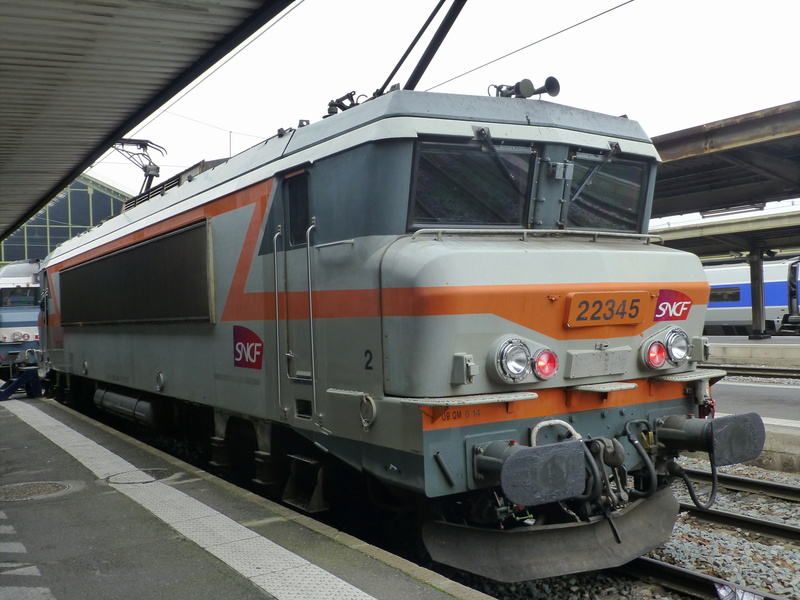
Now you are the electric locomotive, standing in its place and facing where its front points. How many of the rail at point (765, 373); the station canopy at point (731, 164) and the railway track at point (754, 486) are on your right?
0

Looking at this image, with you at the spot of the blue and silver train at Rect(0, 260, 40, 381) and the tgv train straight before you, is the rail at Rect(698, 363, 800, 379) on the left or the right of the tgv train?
right

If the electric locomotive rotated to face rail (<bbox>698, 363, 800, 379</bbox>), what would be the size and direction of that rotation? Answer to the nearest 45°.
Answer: approximately 90° to its left

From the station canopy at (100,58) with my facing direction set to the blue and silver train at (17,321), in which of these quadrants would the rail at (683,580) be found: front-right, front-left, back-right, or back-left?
back-right

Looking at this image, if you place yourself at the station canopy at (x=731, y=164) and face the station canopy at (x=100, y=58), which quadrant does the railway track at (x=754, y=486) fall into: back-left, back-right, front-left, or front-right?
front-left

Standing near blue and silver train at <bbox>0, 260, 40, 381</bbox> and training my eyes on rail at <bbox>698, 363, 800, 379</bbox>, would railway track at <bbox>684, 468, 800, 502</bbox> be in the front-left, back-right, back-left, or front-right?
front-right

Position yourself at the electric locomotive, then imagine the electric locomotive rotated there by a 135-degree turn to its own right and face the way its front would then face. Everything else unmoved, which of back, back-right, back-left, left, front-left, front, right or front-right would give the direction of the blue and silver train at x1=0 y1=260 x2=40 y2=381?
front-right

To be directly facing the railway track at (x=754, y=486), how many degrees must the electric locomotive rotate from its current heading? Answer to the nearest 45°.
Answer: approximately 90° to its left

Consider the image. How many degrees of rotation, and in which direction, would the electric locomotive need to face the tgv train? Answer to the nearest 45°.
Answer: approximately 90° to its left

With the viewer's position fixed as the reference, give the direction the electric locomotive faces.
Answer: facing the viewer and to the right of the viewer
